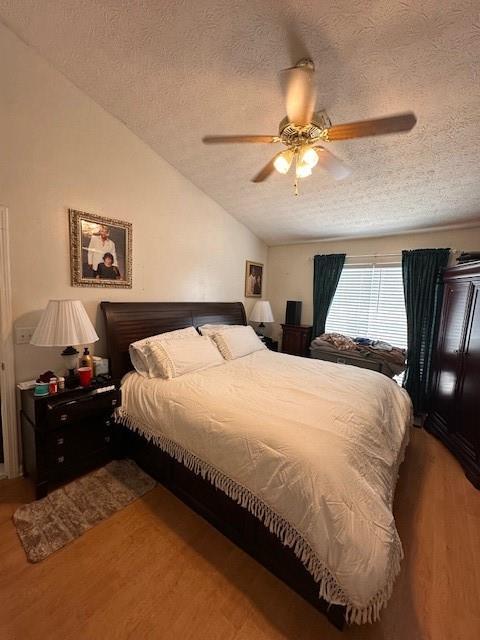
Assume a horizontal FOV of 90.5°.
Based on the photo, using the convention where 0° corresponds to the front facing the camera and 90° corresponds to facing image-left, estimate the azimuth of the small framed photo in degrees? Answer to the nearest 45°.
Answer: approximately 315°

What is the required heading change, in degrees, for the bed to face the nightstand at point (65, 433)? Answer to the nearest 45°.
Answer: approximately 135° to its right

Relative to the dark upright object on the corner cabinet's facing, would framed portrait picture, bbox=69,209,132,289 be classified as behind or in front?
in front

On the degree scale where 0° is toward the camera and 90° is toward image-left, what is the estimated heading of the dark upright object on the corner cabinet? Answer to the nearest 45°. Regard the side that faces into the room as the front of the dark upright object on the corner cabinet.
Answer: approximately 0°

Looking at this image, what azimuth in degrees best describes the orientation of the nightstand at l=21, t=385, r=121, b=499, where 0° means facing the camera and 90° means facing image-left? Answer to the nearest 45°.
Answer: approximately 315°

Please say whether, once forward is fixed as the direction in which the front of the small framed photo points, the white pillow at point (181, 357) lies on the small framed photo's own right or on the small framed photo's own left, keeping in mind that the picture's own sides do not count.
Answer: on the small framed photo's own right

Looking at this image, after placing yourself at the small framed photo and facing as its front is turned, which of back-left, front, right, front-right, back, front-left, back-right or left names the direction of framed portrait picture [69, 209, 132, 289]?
right

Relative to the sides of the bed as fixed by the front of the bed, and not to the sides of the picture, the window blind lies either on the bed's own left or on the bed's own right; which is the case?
on the bed's own left

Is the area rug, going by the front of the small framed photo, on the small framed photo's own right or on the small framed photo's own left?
on the small framed photo's own right
